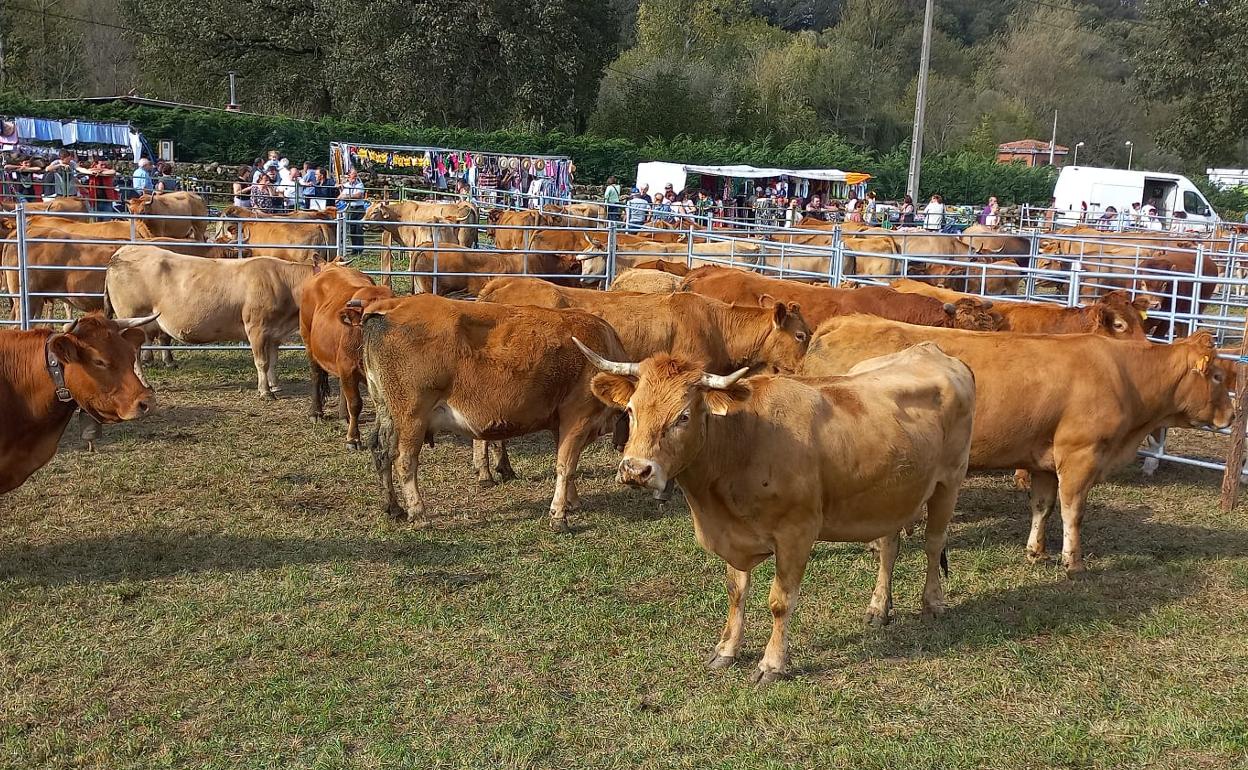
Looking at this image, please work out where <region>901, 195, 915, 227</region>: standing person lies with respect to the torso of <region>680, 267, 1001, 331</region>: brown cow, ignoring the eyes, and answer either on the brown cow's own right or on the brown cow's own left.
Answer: on the brown cow's own left

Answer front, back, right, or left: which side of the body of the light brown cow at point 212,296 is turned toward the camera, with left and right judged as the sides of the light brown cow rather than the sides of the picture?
right

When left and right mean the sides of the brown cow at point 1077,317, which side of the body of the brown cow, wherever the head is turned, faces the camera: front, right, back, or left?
right

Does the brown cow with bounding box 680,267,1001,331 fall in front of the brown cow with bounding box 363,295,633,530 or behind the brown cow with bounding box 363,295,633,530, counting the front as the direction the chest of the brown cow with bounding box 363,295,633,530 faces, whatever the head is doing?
in front

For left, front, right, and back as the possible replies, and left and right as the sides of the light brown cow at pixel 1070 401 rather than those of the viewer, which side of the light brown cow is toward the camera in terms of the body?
right

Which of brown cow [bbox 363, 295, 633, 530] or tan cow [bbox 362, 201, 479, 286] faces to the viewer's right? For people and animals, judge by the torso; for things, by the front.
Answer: the brown cow

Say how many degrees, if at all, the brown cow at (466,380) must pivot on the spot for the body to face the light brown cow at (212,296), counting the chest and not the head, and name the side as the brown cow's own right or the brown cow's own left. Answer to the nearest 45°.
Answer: approximately 135° to the brown cow's own left

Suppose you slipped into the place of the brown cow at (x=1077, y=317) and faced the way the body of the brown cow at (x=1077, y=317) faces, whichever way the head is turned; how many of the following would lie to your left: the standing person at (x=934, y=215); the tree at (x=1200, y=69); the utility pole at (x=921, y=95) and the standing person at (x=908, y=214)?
4

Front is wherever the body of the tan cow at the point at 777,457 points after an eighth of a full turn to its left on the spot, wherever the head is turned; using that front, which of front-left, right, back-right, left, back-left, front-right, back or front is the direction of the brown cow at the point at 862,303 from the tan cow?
back

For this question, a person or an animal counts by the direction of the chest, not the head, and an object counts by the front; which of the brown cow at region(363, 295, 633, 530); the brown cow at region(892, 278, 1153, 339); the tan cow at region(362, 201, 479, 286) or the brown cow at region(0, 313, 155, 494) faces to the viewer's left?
the tan cow

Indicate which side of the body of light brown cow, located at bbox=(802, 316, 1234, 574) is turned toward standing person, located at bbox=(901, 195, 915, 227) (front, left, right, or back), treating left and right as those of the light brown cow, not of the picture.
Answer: left

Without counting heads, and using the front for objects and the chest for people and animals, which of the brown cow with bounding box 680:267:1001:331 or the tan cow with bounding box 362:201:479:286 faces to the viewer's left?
the tan cow

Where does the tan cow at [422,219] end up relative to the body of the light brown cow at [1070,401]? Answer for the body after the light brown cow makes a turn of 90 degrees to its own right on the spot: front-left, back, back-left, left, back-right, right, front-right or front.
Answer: back-right

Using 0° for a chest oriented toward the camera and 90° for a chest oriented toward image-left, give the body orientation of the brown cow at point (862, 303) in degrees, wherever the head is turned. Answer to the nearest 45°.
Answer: approximately 270°
